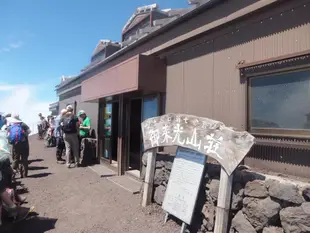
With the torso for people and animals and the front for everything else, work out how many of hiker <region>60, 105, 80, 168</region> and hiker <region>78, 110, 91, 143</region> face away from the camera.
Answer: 1

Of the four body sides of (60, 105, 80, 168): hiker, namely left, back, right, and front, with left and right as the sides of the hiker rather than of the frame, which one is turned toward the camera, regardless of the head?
back

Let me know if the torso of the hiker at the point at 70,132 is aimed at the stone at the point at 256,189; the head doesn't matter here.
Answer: no

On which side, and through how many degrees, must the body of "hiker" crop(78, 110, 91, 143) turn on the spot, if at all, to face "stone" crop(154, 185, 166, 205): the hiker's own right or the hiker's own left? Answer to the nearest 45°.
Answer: approximately 45° to the hiker's own left

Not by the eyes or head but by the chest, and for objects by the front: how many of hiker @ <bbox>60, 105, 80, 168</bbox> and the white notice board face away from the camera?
1

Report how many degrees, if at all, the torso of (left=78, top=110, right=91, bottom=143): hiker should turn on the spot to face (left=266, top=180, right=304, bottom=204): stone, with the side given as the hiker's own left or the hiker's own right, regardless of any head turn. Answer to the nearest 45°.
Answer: approximately 45° to the hiker's own left

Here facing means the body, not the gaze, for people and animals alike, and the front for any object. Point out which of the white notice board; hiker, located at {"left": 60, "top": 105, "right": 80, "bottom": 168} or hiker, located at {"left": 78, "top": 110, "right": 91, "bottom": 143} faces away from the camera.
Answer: hiker, located at {"left": 60, "top": 105, "right": 80, "bottom": 168}

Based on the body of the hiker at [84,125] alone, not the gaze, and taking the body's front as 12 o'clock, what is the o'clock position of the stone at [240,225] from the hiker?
The stone is roughly at 10 o'clock from the hiker.

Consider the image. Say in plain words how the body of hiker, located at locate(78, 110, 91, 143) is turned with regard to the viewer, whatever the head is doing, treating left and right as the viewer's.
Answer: facing the viewer and to the left of the viewer

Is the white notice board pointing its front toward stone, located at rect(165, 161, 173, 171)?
no

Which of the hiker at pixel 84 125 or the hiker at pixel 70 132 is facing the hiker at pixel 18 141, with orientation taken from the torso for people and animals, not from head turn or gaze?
the hiker at pixel 84 125

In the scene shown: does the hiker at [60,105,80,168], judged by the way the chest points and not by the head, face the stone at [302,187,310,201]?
no

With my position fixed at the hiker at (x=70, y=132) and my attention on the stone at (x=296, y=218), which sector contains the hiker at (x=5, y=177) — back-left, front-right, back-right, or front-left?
front-right

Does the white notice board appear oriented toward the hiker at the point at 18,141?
no

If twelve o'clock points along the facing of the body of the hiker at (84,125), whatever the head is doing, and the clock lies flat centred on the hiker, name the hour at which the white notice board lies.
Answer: The white notice board is roughly at 10 o'clock from the hiker.

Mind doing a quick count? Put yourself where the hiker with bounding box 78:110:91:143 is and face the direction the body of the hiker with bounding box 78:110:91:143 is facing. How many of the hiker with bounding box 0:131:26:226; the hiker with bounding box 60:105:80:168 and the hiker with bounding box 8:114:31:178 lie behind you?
0
